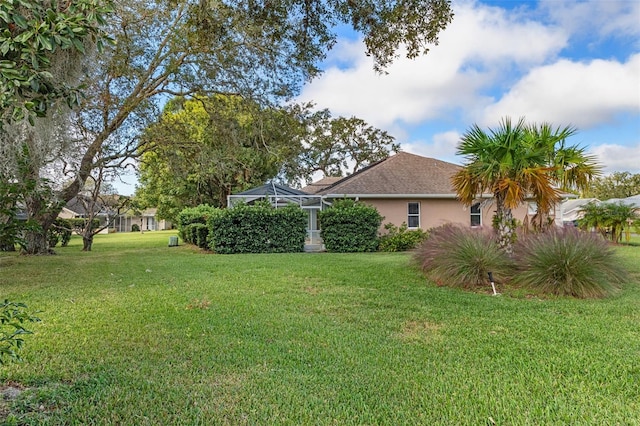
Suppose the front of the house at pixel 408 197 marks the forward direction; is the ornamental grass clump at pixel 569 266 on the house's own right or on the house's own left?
on the house's own right

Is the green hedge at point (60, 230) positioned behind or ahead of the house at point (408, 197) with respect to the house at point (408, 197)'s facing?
behind

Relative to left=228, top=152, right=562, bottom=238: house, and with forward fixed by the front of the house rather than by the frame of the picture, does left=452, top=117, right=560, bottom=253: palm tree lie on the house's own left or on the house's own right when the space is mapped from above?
on the house's own right

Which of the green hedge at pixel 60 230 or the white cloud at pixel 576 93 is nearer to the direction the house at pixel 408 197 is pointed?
the white cloud

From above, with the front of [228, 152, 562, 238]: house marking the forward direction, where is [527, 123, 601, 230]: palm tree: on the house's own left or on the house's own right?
on the house's own right

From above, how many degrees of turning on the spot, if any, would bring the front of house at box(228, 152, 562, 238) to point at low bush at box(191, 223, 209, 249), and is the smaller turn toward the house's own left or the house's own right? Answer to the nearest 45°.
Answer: approximately 180°

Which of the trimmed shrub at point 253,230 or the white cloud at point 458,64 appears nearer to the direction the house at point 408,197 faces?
the white cloud

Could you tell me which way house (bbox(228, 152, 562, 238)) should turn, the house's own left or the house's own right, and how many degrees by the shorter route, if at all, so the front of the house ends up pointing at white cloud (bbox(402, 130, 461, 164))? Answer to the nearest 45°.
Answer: approximately 45° to the house's own left
